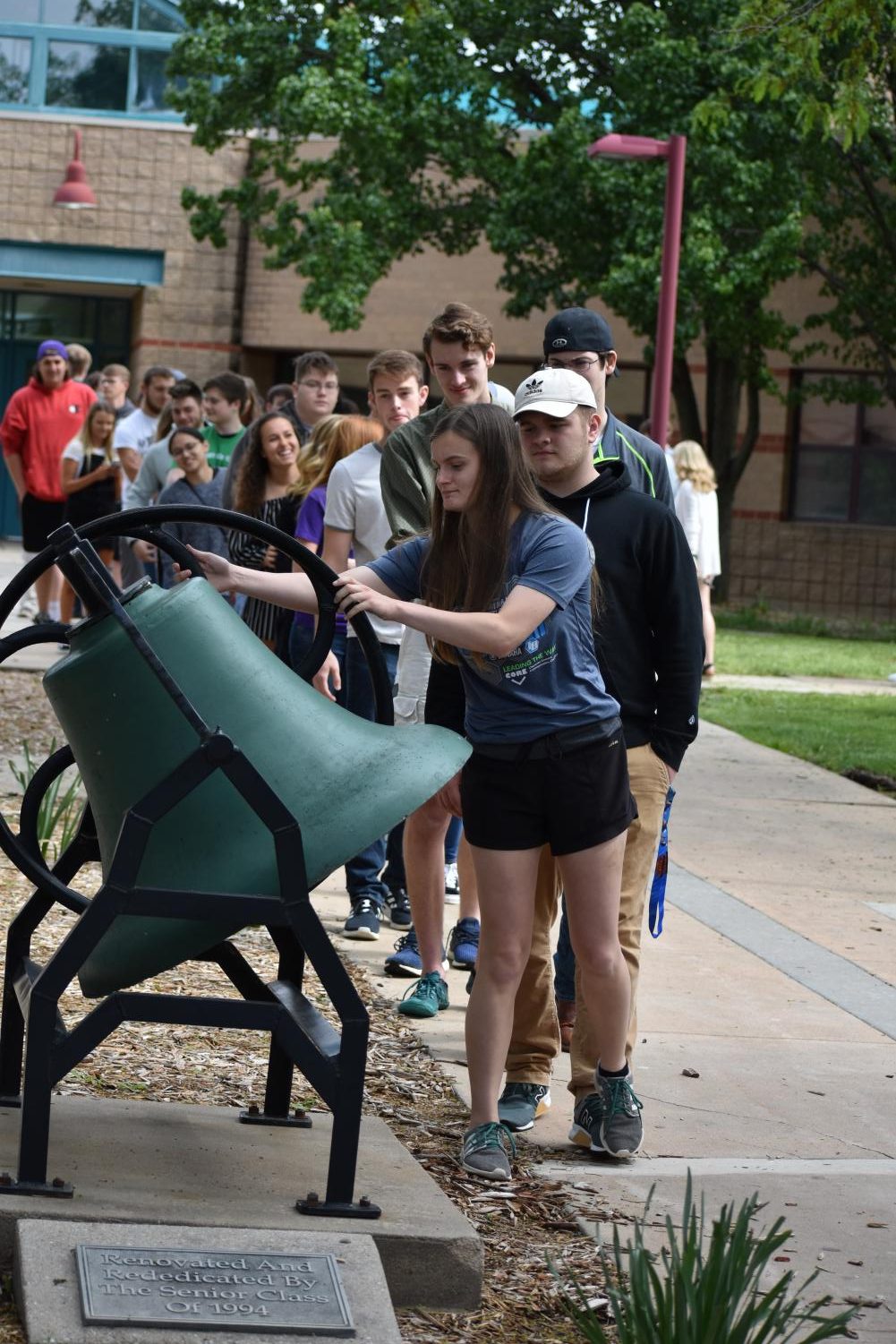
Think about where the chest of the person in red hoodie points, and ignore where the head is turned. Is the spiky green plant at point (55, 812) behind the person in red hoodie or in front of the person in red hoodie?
in front

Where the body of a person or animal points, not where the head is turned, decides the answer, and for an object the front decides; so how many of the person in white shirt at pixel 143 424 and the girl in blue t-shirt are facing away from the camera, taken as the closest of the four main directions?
0

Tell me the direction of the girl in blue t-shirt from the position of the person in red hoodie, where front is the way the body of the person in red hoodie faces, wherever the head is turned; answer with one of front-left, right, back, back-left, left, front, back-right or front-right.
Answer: front

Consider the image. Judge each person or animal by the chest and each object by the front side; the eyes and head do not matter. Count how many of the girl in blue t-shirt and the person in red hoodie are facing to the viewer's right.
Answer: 0

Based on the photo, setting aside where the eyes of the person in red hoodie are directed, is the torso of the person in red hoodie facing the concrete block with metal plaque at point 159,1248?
yes

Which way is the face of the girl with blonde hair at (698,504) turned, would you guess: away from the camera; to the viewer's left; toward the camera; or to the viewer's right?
away from the camera

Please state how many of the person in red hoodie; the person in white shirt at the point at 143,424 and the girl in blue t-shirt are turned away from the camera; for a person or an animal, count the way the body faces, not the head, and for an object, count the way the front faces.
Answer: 0

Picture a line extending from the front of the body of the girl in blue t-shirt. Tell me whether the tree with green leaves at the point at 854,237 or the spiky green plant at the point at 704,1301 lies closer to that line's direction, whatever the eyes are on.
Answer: the spiky green plant

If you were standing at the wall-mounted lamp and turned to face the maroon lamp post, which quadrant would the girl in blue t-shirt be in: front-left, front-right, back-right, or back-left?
front-right

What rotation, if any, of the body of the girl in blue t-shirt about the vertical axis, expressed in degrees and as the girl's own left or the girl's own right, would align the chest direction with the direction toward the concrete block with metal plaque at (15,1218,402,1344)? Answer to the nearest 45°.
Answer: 0° — they already face it

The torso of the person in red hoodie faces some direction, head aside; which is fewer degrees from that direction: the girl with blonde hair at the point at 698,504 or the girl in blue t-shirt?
the girl in blue t-shirt

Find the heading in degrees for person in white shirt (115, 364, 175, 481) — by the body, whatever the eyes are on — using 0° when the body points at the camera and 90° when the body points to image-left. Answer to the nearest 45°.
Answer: approximately 315°

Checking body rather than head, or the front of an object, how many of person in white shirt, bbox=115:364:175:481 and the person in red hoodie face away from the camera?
0

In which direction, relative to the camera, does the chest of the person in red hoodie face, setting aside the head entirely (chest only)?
toward the camera
